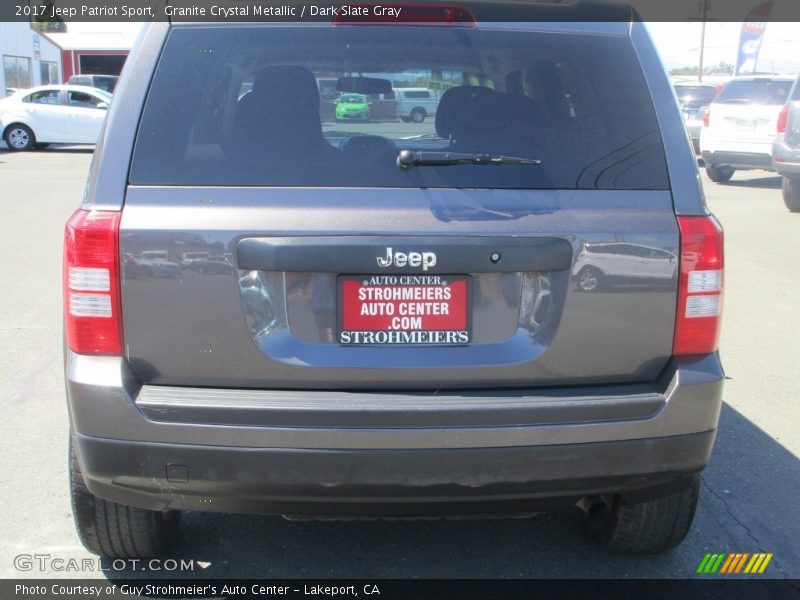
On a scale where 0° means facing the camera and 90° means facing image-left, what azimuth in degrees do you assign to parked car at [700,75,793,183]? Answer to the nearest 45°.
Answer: approximately 180°

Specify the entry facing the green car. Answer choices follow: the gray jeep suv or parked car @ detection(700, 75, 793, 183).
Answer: the gray jeep suv

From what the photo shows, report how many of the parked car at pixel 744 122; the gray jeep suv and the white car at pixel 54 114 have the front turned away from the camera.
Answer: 2

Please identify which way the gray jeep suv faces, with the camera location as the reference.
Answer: facing away from the viewer

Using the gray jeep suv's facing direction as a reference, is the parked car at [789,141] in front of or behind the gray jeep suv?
in front

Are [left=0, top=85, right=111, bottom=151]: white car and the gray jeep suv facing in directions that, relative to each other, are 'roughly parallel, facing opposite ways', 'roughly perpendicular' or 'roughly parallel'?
roughly perpendicular

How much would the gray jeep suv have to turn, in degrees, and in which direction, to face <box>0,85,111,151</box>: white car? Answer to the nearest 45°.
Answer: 0° — it already faces it
